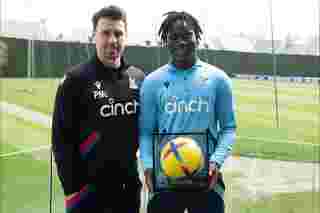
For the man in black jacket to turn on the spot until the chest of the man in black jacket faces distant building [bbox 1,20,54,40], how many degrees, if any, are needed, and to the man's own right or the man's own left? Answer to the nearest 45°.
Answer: approximately 135° to the man's own left

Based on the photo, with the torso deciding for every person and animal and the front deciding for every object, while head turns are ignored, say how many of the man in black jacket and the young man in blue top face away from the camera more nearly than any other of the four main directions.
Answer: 0

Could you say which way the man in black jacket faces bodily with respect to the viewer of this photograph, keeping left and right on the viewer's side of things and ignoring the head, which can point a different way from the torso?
facing the viewer and to the right of the viewer
